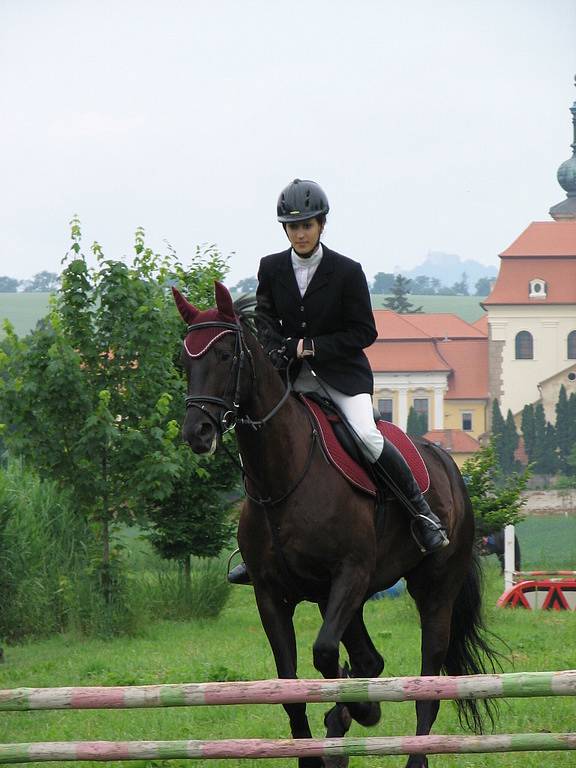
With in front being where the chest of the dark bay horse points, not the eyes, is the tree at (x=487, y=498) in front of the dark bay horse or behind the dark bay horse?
behind

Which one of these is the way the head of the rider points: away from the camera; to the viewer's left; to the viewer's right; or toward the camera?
toward the camera

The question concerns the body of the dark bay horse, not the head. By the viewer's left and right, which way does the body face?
facing the viewer and to the left of the viewer

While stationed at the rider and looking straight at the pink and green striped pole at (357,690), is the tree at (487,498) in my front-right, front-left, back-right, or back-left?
back-left

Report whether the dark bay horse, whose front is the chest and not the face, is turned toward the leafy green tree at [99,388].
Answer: no

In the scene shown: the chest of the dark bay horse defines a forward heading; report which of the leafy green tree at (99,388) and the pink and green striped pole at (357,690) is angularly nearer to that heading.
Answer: the pink and green striped pole
